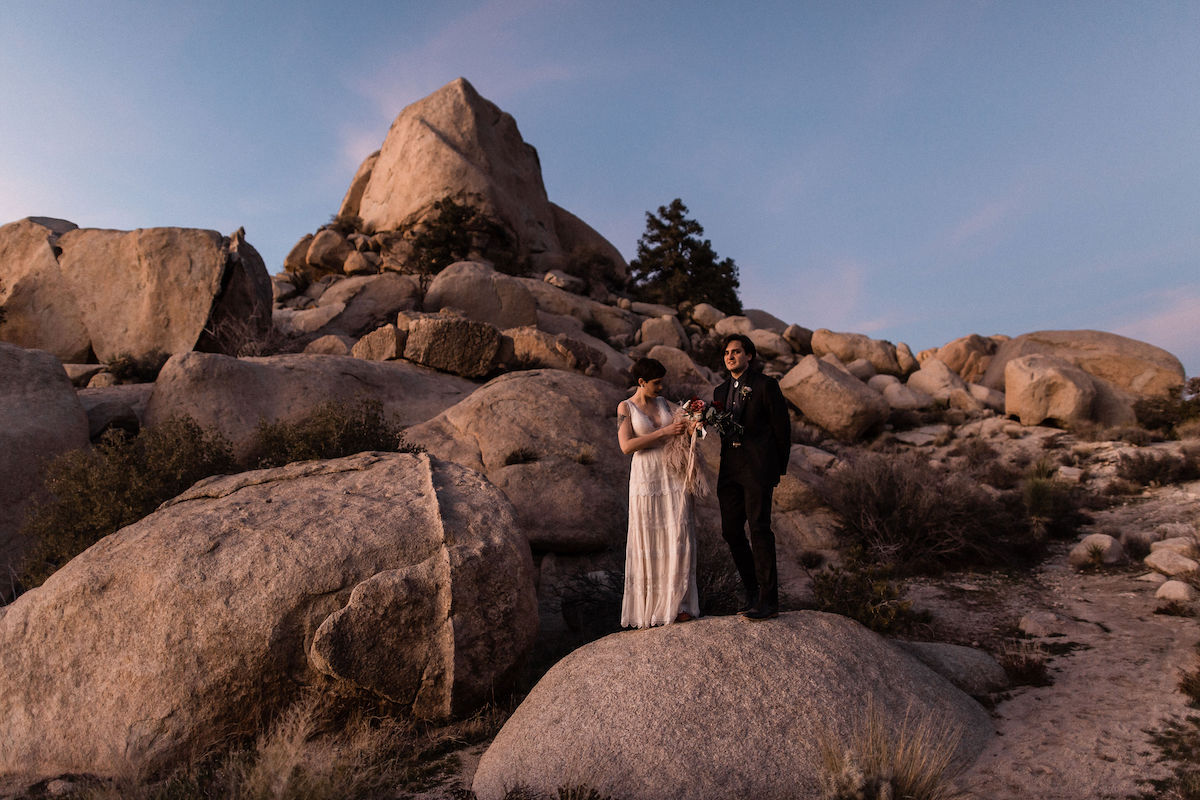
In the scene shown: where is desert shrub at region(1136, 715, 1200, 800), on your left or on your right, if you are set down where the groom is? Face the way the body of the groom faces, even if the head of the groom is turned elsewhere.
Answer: on your left

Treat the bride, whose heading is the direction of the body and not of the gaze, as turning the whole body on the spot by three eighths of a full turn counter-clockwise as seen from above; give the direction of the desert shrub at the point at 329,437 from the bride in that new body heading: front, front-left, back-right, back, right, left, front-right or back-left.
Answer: front-left

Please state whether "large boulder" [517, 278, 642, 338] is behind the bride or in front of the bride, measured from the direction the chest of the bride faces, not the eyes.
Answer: behind

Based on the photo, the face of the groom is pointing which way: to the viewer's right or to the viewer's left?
to the viewer's left

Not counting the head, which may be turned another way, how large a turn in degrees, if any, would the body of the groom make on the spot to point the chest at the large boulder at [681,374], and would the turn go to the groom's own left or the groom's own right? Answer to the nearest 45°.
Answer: approximately 135° to the groom's own right

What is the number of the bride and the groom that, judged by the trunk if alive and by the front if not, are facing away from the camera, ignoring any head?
0

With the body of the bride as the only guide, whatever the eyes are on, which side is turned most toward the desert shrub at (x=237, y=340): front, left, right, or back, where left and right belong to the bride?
back

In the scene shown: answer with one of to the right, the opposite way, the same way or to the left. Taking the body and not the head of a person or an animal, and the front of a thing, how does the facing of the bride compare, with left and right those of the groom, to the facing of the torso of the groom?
to the left

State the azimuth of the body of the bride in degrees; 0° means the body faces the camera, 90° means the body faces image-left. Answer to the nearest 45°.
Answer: approximately 315°

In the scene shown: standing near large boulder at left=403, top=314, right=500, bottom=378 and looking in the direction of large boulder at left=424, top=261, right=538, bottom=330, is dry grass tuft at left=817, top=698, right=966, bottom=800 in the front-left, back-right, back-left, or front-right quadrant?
back-right

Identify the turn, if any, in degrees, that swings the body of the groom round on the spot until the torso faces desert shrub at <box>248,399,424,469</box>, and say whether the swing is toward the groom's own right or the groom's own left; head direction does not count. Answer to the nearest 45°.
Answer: approximately 90° to the groom's own right

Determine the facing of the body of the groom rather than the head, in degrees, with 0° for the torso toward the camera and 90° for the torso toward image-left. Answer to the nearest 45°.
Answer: approximately 45°

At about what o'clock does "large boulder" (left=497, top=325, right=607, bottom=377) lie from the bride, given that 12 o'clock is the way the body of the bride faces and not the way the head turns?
The large boulder is roughly at 7 o'clock from the bride.

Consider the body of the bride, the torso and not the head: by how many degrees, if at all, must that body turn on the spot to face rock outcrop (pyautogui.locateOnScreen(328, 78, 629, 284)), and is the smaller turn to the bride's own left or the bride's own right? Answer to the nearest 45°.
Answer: approximately 135° to the bride's own left

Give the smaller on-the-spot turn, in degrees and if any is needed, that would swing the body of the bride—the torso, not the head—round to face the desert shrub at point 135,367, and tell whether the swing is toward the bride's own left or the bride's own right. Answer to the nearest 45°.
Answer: approximately 180°
